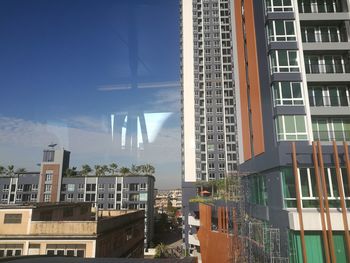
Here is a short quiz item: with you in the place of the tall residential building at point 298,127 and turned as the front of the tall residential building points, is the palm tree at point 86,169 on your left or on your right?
on your right

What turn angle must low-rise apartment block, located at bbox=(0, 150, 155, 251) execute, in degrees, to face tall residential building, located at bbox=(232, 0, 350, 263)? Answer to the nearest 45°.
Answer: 0° — it already faces it

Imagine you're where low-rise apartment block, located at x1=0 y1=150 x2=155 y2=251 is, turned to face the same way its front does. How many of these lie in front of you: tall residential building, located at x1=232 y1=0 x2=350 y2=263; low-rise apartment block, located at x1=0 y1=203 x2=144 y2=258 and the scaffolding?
3

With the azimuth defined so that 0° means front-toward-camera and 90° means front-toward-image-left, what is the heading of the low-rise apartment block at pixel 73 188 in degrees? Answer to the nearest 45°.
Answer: approximately 0°

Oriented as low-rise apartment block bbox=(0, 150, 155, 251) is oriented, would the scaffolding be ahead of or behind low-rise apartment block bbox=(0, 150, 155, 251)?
ahead

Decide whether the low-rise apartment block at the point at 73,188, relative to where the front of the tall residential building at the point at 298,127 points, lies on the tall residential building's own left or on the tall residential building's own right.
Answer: on the tall residential building's own right

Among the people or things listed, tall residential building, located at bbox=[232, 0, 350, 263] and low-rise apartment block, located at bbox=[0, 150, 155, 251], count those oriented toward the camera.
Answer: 2
